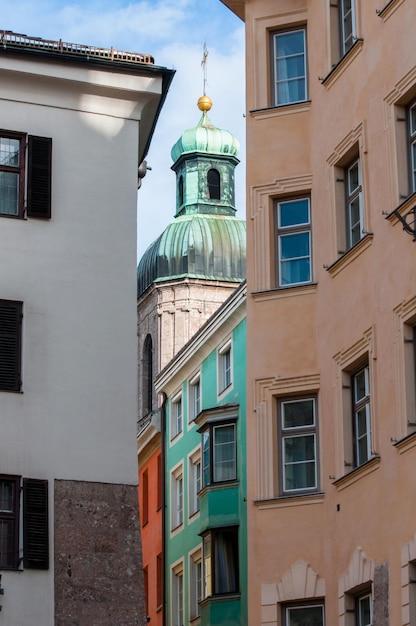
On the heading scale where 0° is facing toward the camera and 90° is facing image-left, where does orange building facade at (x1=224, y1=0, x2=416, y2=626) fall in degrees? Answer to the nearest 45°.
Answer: approximately 45°

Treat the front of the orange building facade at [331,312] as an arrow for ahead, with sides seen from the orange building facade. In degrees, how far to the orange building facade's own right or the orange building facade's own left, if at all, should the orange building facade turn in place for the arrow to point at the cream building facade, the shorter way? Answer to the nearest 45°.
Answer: approximately 45° to the orange building facade's own right
